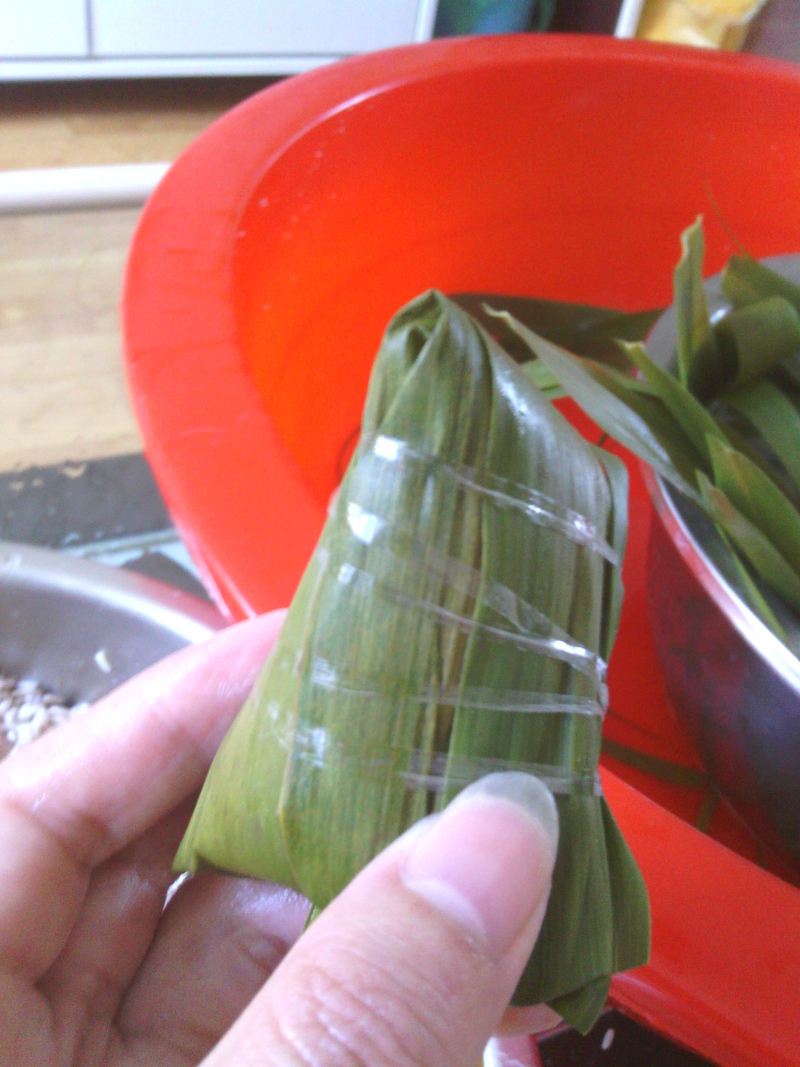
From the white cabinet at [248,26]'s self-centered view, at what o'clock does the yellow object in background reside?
The yellow object in background is roughly at 10 o'clock from the white cabinet.

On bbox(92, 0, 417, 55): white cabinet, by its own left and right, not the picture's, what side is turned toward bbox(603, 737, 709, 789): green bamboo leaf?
front

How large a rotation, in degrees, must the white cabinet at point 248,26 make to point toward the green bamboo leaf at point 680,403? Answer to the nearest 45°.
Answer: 0° — it already faces it

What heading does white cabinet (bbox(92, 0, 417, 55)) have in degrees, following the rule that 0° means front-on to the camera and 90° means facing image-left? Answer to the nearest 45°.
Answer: approximately 0°

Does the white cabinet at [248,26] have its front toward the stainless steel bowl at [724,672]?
yes

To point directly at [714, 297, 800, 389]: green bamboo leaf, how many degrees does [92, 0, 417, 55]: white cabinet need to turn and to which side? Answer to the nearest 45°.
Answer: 0° — it already faces it

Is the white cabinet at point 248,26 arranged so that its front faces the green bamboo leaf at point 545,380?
yes

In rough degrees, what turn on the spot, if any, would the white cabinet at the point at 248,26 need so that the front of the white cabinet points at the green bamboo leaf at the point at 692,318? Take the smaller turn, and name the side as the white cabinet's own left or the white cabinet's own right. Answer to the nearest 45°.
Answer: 0° — it already faces it
